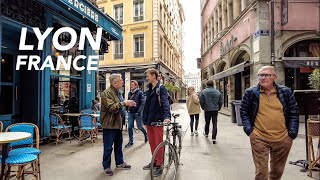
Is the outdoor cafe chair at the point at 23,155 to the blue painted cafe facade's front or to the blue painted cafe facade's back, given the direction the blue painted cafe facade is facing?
to the front

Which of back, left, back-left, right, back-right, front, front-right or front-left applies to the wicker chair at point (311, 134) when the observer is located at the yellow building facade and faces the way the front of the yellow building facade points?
front

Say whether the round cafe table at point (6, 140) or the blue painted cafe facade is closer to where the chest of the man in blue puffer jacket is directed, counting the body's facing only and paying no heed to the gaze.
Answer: the round cafe table

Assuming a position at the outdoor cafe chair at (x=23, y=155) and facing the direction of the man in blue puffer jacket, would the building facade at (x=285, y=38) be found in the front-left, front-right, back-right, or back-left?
front-left

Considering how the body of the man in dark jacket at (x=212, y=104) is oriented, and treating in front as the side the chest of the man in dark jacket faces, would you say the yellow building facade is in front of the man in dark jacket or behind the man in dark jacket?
in front

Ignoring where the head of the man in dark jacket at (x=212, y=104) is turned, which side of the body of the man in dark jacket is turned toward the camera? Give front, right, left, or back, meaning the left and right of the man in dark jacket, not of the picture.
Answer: back

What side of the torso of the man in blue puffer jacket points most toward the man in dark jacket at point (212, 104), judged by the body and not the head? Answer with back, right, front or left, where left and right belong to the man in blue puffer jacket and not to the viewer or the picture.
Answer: back

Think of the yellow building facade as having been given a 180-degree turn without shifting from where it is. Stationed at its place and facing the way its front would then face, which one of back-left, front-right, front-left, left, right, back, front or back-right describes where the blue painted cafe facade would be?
back

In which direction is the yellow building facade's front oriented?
toward the camera

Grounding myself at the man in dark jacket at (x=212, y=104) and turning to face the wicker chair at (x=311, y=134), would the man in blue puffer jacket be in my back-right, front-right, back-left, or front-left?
front-right

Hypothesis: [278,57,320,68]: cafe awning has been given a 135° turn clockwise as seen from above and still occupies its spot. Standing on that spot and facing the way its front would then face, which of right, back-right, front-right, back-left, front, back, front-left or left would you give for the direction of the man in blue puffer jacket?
back-left

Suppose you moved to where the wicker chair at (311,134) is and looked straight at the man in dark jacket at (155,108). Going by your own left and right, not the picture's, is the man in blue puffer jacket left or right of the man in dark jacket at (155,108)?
left

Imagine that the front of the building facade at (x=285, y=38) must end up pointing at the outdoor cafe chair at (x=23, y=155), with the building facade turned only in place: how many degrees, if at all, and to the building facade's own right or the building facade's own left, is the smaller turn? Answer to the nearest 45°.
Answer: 0° — it already faces it

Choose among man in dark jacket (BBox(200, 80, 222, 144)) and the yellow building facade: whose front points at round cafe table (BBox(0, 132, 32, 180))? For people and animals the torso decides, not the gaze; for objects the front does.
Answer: the yellow building facade

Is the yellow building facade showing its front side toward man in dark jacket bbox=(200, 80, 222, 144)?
yes

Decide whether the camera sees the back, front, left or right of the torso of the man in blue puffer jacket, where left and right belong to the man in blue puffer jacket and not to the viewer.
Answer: front

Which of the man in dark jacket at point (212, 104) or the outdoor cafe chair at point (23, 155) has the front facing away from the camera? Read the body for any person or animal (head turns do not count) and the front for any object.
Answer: the man in dark jacket
